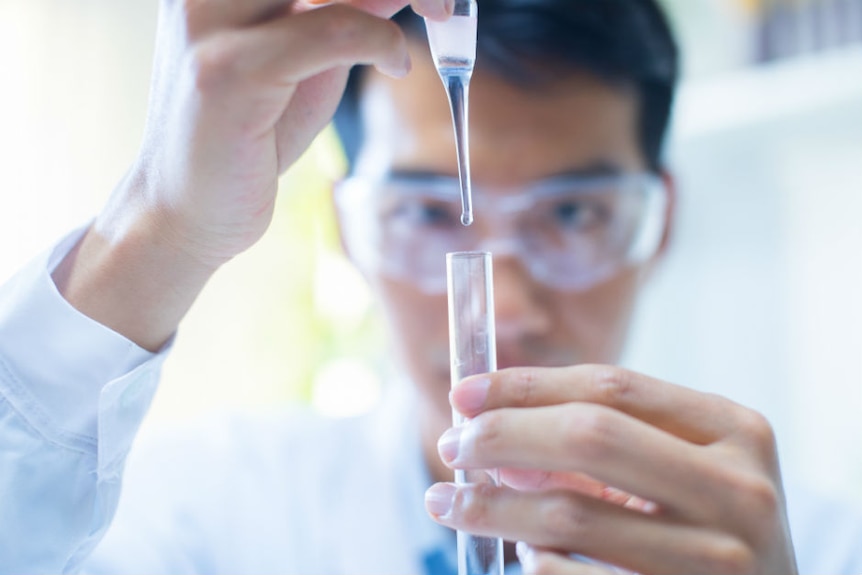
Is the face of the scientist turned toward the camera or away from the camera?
toward the camera

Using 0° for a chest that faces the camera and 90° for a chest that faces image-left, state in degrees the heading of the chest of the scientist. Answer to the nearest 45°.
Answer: approximately 0°
